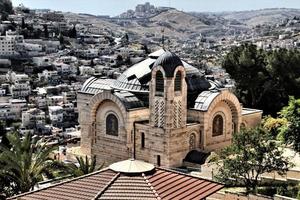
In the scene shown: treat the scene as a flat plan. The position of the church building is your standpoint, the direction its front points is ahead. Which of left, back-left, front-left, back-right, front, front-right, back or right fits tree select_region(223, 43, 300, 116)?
left

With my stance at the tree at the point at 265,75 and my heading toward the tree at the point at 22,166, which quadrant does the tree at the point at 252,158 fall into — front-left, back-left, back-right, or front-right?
front-left

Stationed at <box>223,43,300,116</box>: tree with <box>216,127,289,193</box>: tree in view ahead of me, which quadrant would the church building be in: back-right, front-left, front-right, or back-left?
front-right

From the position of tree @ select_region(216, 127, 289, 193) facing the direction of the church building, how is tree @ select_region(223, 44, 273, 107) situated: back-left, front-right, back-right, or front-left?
front-right

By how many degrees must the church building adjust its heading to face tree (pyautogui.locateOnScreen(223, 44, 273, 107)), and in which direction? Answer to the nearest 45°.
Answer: approximately 90° to its left

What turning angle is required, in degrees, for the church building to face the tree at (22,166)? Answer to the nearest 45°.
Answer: approximately 90° to its right
